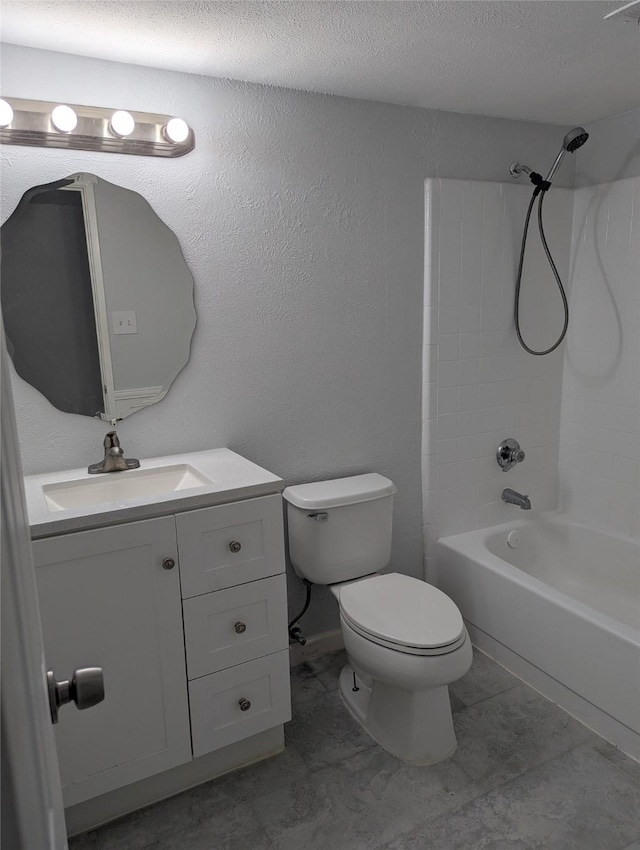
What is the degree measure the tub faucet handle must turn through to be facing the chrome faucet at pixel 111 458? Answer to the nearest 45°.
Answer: approximately 90° to its right

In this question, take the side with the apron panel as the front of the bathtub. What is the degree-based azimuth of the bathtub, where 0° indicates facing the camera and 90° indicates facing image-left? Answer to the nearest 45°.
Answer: approximately 45°

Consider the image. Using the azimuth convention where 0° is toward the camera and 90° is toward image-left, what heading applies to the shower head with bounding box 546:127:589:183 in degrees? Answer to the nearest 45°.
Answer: approximately 315°

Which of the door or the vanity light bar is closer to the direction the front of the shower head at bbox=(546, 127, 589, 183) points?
the door

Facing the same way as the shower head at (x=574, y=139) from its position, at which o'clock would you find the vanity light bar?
The vanity light bar is roughly at 3 o'clock from the shower head.

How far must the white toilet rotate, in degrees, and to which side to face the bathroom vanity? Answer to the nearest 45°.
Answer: approximately 90° to its right
